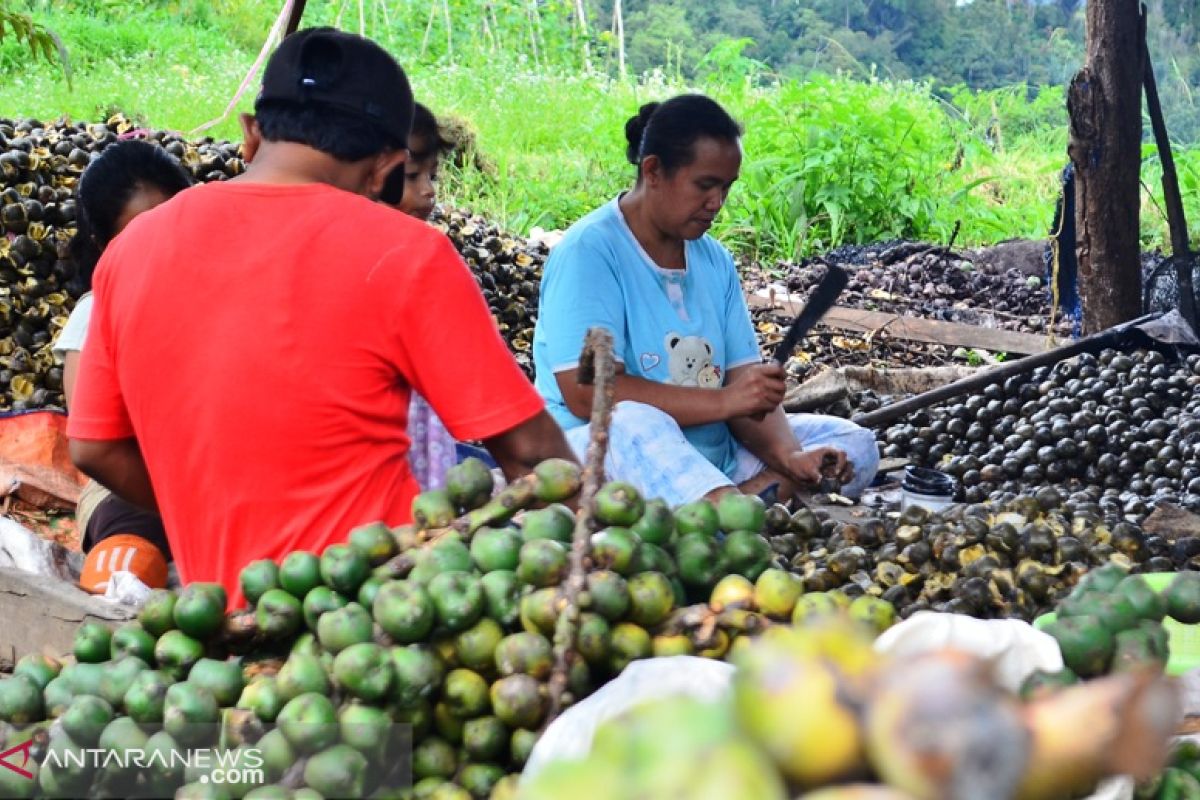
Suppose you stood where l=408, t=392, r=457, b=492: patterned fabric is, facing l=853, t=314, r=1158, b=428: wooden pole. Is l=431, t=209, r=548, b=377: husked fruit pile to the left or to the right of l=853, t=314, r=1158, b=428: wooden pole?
left

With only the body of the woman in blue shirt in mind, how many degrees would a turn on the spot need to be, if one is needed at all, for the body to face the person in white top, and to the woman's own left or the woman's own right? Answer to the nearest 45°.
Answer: approximately 135° to the woman's own right

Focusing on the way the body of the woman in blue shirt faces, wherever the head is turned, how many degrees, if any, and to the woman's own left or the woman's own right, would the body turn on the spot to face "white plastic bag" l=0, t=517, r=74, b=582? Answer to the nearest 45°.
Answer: approximately 90° to the woman's own right

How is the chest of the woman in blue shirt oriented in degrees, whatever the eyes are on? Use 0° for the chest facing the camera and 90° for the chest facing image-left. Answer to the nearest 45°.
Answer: approximately 315°

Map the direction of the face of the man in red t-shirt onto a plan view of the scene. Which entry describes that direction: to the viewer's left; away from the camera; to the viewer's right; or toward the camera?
away from the camera

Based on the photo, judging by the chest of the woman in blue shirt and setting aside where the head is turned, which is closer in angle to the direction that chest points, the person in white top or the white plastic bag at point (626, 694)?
the white plastic bag

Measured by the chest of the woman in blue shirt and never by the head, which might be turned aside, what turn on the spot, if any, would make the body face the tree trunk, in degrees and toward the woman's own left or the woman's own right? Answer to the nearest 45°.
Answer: approximately 90° to the woman's own left

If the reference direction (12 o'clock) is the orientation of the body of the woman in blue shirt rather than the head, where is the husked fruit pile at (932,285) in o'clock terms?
The husked fruit pile is roughly at 8 o'clock from the woman in blue shirt.

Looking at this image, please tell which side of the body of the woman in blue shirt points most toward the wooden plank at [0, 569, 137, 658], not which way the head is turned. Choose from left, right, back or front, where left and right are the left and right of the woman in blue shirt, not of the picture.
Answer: right

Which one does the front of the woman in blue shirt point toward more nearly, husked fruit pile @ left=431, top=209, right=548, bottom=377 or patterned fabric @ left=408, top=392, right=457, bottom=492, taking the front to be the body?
the patterned fabric
